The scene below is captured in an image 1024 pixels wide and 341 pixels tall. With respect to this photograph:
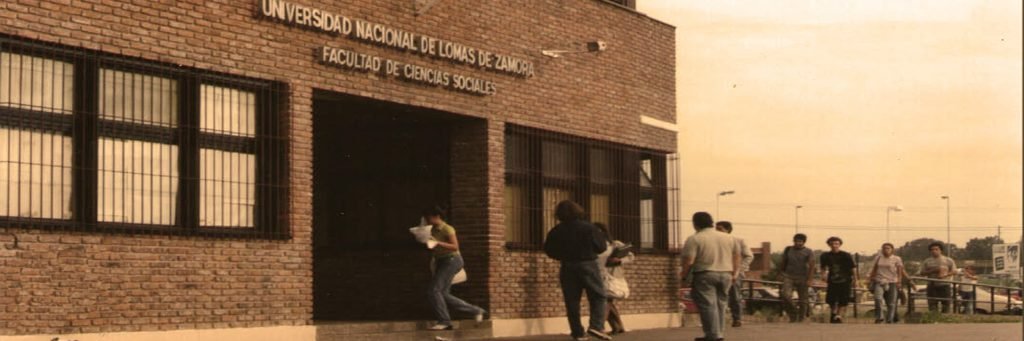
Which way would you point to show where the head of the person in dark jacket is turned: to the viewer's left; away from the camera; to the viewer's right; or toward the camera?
away from the camera

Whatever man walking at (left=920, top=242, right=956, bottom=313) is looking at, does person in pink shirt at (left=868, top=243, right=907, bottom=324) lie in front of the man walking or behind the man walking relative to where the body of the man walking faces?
in front

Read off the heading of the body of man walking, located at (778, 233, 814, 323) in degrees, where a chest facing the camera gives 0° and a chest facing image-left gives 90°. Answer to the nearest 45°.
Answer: approximately 0°

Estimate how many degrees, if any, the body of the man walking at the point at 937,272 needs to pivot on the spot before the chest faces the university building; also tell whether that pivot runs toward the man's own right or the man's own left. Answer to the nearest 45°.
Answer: approximately 45° to the man's own right

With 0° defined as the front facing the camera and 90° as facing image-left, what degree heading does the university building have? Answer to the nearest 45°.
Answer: approximately 315°

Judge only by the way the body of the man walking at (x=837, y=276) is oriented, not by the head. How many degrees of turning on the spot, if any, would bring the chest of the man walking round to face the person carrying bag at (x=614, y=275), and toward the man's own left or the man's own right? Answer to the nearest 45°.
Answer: approximately 45° to the man's own right

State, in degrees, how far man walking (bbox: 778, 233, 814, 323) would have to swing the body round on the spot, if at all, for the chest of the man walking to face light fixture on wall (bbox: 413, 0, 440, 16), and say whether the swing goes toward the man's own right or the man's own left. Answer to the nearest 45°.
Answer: approximately 45° to the man's own right

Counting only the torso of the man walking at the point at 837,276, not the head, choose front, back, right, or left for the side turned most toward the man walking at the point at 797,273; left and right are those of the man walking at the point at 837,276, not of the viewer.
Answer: right

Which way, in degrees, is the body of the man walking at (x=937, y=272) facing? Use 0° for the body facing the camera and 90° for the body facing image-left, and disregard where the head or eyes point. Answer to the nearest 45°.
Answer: approximately 0°
